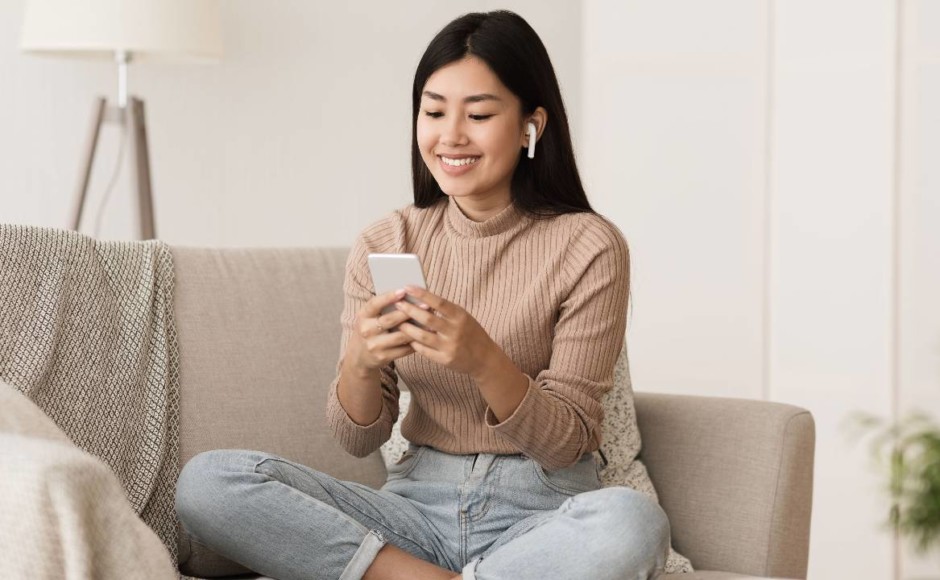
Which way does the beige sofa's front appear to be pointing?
toward the camera

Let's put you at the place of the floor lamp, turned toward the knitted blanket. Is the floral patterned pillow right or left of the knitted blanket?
left

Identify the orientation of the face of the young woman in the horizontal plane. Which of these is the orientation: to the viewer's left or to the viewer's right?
to the viewer's left
